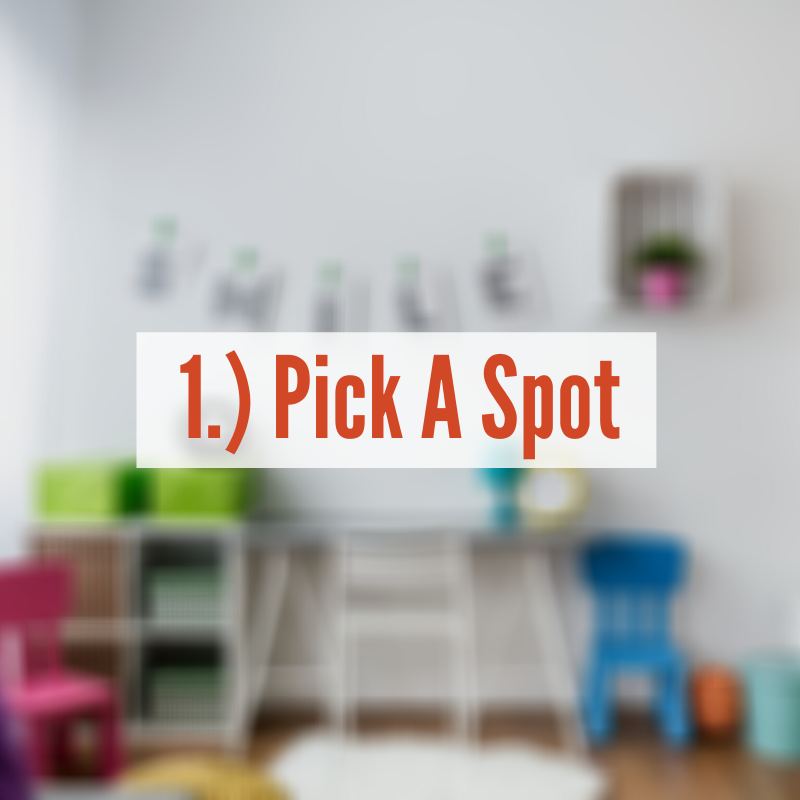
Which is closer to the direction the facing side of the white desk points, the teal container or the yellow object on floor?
the yellow object on floor

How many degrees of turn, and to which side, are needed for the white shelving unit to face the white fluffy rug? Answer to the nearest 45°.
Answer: approximately 45° to its left

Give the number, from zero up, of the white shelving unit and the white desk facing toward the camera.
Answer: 2

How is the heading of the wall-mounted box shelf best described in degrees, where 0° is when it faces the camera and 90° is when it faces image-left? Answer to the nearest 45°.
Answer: approximately 0°

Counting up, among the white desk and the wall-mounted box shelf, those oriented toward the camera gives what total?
2

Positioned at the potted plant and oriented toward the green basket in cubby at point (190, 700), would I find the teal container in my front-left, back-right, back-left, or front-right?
back-left

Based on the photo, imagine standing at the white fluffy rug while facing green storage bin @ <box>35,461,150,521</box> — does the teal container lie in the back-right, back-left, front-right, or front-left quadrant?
back-right

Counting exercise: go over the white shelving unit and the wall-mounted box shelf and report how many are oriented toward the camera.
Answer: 2
